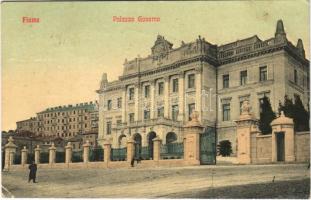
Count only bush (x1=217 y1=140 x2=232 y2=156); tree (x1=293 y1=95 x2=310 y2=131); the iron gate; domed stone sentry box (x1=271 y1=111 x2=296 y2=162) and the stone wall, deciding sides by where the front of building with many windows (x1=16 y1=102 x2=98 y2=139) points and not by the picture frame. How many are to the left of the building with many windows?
5

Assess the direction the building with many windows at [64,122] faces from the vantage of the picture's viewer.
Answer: facing the viewer and to the left of the viewer

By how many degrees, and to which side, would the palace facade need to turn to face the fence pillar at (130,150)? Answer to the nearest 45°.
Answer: approximately 45° to its right

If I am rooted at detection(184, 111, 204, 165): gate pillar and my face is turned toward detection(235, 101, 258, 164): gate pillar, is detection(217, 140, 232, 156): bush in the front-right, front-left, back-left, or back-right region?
front-left

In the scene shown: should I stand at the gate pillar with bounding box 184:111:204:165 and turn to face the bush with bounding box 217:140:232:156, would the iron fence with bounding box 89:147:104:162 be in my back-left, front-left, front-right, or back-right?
back-left

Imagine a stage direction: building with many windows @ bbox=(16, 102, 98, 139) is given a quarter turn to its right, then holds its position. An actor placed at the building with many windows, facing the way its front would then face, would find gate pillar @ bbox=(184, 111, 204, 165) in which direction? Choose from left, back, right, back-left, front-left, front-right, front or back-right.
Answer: back

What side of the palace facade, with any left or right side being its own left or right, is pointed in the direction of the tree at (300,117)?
left

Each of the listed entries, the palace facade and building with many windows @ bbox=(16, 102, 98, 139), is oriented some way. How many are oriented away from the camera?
0

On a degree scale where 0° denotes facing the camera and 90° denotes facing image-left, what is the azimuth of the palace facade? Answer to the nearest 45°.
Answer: approximately 45°

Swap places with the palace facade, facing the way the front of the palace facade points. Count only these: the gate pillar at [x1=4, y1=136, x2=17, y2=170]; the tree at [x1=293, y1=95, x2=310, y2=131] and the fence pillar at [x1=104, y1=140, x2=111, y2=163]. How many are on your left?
1
